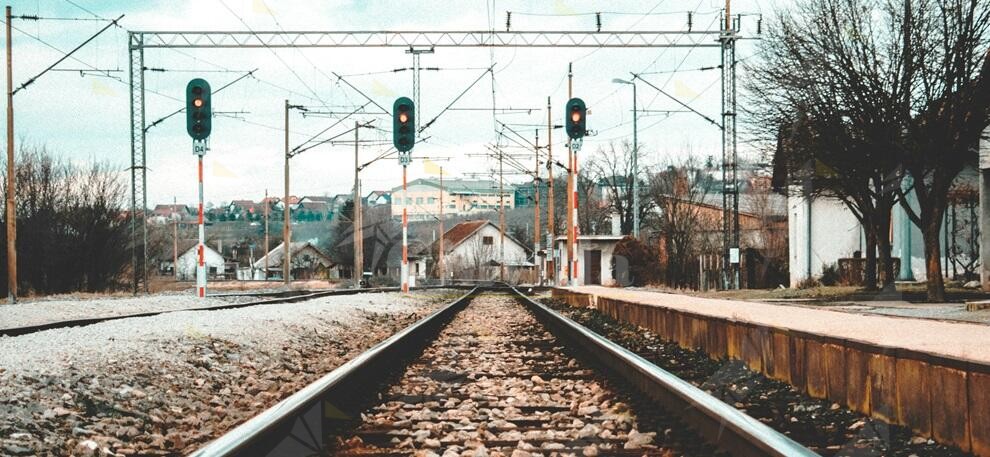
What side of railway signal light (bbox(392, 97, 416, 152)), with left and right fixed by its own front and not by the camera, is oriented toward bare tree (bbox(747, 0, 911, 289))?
left

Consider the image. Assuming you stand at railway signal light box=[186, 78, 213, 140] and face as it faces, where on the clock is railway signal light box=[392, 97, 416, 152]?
railway signal light box=[392, 97, 416, 152] is roughly at 8 o'clock from railway signal light box=[186, 78, 213, 140].

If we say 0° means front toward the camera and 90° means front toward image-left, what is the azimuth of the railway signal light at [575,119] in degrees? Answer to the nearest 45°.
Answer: approximately 0°

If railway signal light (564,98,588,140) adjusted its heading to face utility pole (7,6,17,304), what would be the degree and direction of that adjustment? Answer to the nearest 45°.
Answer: approximately 90° to its right

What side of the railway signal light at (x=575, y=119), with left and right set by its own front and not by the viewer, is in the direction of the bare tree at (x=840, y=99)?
left

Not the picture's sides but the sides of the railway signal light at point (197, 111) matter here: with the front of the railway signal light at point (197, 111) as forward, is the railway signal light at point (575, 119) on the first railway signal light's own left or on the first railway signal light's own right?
on the first railway signal light's own left

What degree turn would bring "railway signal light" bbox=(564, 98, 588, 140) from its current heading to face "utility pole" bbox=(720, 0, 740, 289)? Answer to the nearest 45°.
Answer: approximately 135° to its left
